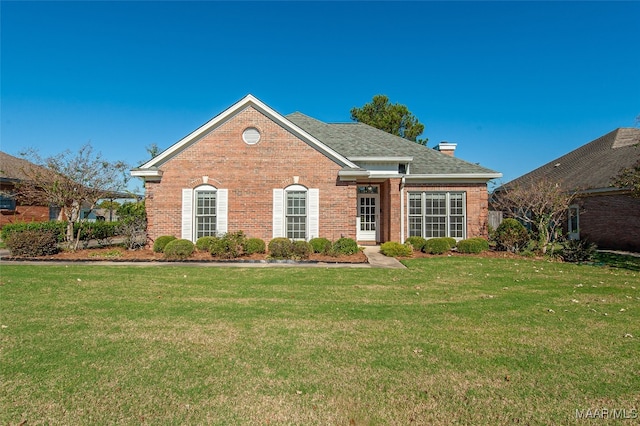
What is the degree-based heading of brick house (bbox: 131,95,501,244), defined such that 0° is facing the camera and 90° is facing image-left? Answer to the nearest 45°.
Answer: approximately 0°

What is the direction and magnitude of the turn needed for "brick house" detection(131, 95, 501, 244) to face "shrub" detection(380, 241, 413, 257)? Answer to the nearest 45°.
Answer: approximately 90° to its left

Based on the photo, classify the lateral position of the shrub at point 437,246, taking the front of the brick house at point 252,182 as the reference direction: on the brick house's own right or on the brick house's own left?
on the brick house's own left

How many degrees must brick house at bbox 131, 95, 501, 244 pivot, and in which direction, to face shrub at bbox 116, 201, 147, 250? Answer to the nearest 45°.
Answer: approximately 90° to its right

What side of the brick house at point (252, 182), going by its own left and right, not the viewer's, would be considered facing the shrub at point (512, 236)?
left

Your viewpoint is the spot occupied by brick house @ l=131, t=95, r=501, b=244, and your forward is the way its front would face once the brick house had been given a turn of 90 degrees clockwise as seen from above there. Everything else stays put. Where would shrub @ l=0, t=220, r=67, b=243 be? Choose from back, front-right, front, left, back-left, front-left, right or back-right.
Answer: front

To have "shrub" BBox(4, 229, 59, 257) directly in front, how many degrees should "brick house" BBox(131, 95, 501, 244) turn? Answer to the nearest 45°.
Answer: approximately 90° to its right
